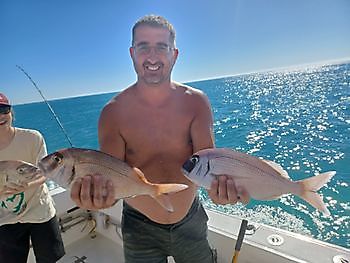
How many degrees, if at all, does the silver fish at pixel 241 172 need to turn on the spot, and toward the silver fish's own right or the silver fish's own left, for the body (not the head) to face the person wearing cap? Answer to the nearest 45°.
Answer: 0° — it already faces them

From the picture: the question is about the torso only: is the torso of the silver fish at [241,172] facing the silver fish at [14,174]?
yes

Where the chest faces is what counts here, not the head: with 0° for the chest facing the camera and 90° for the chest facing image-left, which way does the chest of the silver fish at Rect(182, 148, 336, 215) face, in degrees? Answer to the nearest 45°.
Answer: approximately 90°

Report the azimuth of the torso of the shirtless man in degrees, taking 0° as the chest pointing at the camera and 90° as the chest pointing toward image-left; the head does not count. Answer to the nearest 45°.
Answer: approximately 0°

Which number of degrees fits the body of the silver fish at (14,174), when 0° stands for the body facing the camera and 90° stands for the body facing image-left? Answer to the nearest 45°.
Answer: approximately 270°
